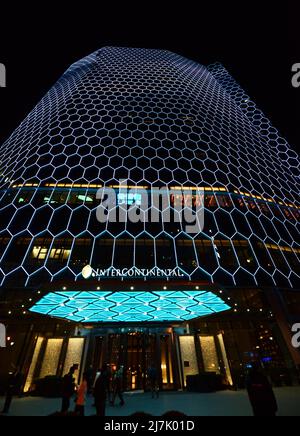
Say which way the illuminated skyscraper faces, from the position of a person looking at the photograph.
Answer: facing the viewer
